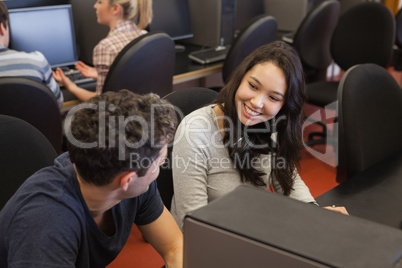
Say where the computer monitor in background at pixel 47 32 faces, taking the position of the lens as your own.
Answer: facing the viewer

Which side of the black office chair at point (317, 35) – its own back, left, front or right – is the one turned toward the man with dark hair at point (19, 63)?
left

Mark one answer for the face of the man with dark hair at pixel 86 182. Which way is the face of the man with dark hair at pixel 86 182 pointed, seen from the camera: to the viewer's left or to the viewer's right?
to the viewer's right

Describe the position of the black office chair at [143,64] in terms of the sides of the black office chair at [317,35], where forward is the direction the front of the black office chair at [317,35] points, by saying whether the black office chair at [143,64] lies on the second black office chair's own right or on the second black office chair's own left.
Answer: on the second black office chair's own left

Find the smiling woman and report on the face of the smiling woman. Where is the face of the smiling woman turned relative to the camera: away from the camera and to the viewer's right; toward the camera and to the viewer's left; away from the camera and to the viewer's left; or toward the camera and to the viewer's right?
toward the camera and to the viewer's left

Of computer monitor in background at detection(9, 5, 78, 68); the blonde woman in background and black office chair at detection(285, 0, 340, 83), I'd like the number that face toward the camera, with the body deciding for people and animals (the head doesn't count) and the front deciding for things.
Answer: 1

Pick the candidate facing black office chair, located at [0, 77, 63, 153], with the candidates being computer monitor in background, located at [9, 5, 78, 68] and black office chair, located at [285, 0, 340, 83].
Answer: the computer monitor in background

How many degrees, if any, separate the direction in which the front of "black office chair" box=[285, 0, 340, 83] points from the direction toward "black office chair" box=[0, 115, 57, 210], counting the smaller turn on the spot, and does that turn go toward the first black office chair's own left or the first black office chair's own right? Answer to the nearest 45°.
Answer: approximately 135° to the first black office chair's own left

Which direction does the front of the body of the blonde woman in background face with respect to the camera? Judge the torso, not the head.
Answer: to the viewer's left

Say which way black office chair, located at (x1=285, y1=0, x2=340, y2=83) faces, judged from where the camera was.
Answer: facing away from the viewer and to the left of the viewer
